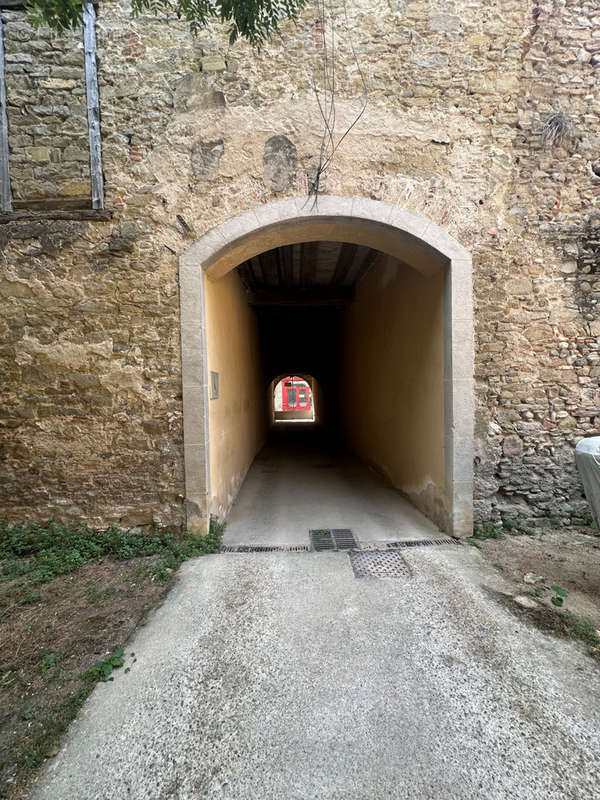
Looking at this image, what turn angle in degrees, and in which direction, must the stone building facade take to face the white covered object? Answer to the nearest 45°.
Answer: approximately 90° to its left

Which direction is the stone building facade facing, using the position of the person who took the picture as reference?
facing the viewer

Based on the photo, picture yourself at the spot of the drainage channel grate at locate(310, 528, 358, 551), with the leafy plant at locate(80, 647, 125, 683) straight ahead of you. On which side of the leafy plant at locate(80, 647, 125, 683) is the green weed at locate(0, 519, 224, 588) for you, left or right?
right
